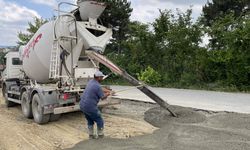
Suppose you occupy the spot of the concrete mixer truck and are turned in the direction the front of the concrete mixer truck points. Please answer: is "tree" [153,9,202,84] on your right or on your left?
on your right

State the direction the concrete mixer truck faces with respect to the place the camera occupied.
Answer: facing away from the viewer and to the left of the viewer

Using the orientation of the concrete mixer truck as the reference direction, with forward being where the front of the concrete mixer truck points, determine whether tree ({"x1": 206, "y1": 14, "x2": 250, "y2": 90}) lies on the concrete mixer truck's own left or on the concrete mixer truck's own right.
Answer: on the concrete mixer truck's own right

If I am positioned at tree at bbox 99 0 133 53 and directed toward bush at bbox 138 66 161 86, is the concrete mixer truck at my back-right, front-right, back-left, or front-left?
front-right

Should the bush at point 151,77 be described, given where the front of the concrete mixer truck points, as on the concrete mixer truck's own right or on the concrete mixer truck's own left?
on the concrete mixer truck's own right

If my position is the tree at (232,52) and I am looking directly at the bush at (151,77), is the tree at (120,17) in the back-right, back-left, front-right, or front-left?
front-right

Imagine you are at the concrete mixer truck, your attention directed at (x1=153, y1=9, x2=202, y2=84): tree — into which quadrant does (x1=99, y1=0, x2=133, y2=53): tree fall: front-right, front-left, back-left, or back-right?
front-left

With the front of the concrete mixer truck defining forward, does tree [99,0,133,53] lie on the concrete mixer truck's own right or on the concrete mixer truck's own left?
on the concrete mixer truck's own right

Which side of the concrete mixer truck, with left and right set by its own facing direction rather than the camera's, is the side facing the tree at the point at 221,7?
right
